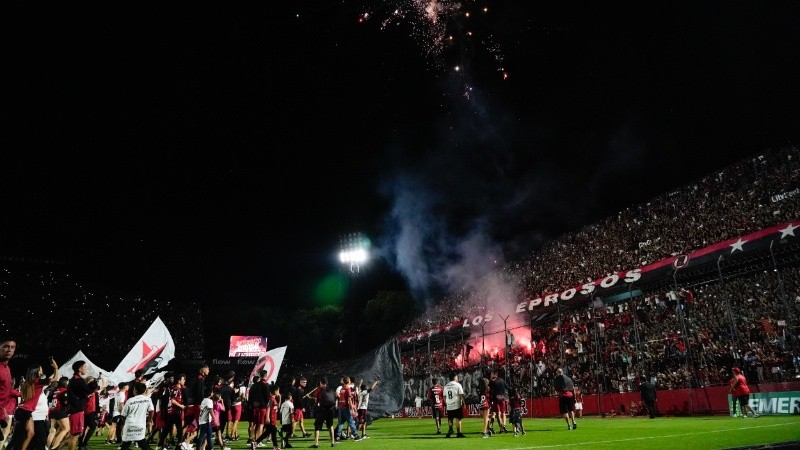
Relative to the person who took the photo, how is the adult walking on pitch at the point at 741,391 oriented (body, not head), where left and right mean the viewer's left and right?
facing to the left of the viewer

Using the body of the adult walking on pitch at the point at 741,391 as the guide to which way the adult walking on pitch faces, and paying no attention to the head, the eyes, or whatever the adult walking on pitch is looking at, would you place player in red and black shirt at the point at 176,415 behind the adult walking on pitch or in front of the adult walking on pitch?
in front

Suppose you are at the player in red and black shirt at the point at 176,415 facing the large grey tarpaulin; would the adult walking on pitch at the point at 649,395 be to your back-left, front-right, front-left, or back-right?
front-right

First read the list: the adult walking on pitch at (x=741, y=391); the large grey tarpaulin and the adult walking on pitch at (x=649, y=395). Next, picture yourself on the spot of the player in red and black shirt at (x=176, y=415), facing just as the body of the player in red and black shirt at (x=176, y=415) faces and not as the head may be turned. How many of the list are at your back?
0

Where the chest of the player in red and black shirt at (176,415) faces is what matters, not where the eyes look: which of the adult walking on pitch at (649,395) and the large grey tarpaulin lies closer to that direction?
the adult walking on pitch

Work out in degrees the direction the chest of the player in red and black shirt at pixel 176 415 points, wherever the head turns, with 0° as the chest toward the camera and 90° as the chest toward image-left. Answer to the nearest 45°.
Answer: approximately 270°

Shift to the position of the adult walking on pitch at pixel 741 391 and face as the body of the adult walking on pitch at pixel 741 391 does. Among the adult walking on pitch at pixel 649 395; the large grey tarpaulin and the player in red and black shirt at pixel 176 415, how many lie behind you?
0
